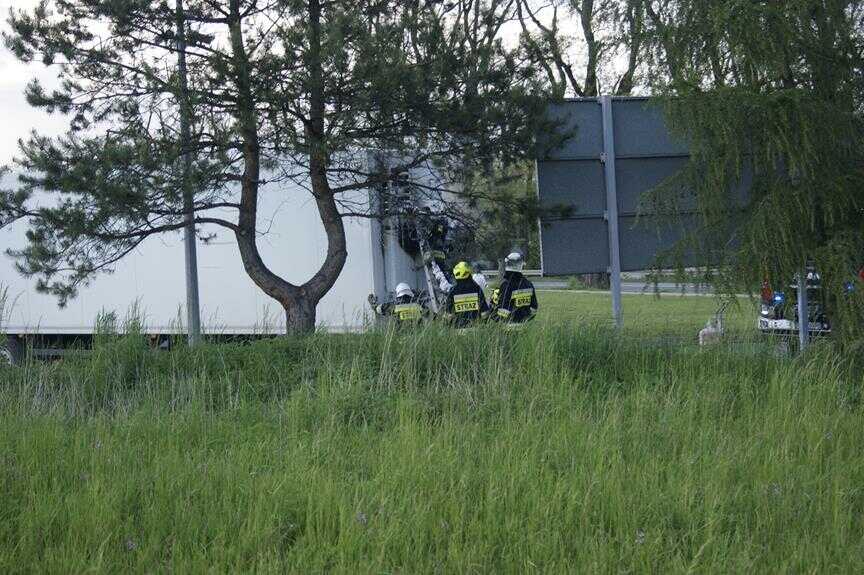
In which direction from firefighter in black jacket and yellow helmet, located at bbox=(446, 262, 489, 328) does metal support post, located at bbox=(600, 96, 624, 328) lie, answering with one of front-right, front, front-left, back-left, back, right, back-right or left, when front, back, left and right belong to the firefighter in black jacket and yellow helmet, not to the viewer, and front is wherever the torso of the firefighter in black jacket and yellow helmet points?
right

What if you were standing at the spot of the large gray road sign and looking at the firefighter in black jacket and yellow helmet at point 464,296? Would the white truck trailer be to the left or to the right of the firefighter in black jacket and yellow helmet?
right

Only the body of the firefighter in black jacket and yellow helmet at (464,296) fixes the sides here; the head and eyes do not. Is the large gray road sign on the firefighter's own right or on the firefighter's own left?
on the firefighter's own right

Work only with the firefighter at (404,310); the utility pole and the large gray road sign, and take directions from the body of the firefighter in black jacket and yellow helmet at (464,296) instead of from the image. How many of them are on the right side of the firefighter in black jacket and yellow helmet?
1

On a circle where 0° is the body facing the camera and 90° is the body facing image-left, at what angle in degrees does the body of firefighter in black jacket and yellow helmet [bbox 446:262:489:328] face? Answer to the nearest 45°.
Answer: approximately 180°

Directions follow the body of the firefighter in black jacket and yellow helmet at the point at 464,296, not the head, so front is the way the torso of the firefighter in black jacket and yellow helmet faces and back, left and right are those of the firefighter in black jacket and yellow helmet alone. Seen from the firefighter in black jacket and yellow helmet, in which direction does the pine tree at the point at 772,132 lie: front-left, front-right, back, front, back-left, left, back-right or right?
back-right

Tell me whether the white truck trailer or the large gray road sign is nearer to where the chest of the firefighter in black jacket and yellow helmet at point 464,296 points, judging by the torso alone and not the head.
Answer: the white truck trailer

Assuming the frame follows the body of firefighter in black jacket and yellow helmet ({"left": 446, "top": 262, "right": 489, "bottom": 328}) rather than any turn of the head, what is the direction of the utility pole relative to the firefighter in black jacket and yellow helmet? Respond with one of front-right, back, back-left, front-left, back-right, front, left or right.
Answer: left
